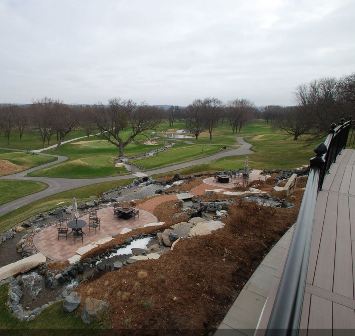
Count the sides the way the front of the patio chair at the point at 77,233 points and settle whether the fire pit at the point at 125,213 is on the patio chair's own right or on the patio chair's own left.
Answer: on the patio chair's own right

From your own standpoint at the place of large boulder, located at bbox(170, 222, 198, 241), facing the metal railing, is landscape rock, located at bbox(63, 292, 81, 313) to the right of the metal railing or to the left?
right

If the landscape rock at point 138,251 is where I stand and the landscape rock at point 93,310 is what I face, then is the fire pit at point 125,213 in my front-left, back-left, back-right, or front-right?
back-right

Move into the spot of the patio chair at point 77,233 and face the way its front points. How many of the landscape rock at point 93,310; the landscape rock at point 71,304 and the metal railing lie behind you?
3

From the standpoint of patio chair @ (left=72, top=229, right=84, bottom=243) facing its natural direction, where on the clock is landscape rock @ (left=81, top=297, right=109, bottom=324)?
The landscape rock is roughly at 6 o'clock from the patio chair.

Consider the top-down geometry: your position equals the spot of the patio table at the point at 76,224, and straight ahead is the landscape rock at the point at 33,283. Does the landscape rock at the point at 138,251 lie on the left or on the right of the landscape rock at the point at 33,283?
left

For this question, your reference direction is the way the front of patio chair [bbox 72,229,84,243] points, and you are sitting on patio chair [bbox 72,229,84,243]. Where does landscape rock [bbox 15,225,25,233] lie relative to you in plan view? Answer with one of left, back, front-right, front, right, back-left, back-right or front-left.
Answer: front-left

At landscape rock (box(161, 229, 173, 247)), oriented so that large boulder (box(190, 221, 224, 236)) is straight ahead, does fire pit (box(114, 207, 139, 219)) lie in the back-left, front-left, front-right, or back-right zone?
back-left

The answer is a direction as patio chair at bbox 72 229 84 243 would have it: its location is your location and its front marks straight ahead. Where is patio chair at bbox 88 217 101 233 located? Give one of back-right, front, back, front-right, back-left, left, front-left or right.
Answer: front-right

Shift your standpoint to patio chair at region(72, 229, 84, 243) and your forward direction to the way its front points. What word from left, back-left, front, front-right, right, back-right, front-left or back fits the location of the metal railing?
back

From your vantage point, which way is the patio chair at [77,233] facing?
away from the camera

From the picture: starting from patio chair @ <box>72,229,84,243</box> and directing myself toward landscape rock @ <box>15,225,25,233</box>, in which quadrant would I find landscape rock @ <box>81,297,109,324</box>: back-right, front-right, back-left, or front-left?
back-left

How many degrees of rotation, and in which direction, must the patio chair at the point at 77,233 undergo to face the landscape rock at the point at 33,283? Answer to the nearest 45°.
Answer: approximately 180°
